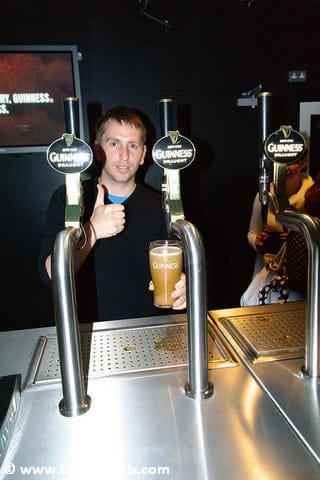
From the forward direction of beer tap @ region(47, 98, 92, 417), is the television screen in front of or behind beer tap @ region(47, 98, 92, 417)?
behind

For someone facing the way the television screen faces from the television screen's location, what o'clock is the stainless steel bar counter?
The stainless steel bar counter is roughly at 12 o'clock from the television screen.

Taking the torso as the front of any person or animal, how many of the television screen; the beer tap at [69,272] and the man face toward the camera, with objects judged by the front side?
3

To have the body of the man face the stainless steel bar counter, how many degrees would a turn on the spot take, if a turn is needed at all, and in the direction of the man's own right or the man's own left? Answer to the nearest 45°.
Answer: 0° — they already face it

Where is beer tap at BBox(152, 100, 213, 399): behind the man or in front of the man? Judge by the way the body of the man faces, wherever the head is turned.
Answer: in front

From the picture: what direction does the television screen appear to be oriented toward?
toward the camera

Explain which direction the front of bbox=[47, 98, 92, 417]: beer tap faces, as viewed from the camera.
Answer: facing the viewer
